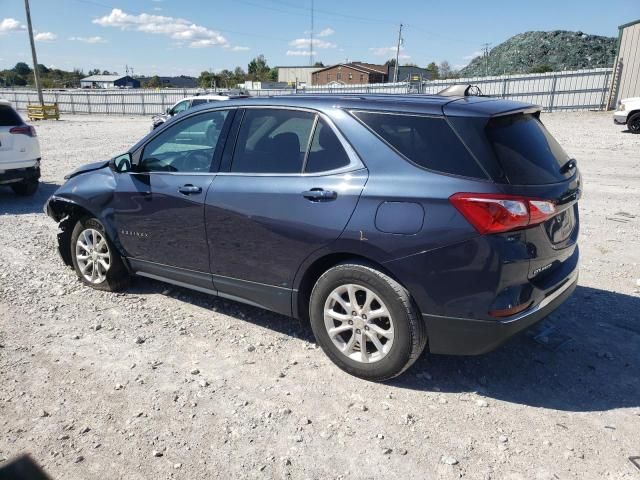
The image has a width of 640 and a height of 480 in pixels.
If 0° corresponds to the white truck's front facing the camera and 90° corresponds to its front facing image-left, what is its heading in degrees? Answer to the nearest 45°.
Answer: approximately 45°

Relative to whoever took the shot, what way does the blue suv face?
facing away from the viewer and to the left of the viewer

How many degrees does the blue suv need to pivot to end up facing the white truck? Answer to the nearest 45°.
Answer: approximately 90° to its right

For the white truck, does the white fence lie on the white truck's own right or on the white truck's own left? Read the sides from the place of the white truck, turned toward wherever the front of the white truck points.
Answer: on the white truck's own right

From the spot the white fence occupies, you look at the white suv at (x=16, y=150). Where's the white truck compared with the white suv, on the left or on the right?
left

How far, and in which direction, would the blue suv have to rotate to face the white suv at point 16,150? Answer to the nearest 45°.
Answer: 0° — it already faces it

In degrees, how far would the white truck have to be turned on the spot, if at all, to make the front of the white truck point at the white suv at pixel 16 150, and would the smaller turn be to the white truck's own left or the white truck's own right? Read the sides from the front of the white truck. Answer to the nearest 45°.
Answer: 0° — it already faces it

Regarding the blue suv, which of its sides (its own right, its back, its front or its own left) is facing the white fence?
right

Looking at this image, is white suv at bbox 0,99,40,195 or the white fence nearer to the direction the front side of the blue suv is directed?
the white suv
